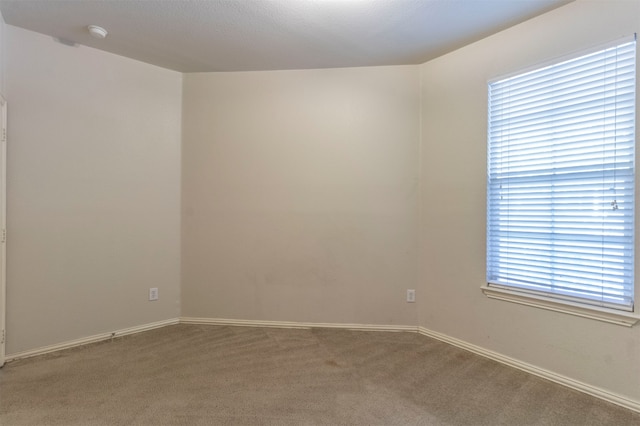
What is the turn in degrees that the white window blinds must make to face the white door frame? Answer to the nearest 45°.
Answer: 0° — it already faces it

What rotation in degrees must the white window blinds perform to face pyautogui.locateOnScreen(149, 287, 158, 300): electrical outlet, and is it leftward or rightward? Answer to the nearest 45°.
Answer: approximately 45° to its right

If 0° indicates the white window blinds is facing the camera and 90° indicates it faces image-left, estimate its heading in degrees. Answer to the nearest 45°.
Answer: approximately 45°

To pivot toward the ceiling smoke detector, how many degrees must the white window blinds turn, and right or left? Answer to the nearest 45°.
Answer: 0° — it already faces it
